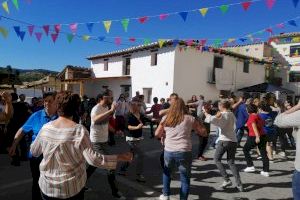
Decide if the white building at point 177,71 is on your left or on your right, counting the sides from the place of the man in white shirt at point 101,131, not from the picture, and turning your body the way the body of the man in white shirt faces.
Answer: on your left

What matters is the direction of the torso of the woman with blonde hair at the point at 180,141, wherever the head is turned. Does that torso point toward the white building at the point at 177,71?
yes

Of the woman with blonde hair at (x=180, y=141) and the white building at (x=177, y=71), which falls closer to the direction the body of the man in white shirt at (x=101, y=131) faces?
the woman with blonde hair

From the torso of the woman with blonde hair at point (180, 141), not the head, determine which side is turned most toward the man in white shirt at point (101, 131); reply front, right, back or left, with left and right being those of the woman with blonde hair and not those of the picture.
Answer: left

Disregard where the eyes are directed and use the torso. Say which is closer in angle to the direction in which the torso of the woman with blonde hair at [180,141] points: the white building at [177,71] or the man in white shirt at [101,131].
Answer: the white building

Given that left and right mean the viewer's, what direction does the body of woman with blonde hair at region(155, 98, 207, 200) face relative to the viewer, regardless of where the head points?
facing away from the viewer

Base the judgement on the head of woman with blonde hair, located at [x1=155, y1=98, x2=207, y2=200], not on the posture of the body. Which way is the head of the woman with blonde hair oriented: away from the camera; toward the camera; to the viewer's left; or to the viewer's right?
away from the camera
